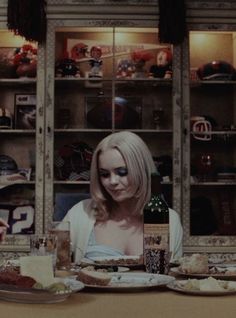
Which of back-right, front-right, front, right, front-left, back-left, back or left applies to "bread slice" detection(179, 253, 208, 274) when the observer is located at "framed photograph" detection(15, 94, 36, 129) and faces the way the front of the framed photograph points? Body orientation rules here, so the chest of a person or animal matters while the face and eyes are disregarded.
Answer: front

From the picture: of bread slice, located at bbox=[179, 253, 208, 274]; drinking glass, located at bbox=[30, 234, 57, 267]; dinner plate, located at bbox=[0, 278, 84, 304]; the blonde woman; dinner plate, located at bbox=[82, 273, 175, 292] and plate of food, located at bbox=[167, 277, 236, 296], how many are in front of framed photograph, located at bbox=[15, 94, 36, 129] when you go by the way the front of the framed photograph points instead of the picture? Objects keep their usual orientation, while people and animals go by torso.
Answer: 6

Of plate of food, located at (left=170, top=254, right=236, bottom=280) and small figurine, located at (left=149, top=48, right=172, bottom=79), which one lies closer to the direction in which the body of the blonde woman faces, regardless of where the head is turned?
the plate of food

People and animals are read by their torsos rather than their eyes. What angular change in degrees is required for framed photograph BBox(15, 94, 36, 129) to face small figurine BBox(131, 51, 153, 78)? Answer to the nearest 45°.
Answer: approximately 90° to its left

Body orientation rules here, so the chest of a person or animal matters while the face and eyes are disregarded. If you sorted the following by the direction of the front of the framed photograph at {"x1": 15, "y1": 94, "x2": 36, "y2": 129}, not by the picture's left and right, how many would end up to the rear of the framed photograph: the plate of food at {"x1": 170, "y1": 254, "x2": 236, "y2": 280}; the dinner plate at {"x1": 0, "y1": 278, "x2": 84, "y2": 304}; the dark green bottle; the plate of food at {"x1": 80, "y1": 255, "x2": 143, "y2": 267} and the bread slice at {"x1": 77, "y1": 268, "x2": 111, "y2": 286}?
0

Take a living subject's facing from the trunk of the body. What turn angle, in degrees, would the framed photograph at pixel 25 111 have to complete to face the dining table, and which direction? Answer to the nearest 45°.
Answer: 0° — it already faces it

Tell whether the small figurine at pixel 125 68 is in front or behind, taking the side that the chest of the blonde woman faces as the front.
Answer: behind

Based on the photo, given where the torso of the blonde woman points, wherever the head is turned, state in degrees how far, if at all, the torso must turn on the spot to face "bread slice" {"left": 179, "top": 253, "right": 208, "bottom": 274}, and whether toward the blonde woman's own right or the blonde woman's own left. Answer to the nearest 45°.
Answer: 0° — they already face it

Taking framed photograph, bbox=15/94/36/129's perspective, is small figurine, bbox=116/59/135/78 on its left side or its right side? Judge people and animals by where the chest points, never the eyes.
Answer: on its left

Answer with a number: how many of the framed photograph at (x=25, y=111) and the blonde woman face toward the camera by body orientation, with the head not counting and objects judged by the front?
2

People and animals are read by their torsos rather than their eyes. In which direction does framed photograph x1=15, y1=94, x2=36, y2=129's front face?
toward the camera

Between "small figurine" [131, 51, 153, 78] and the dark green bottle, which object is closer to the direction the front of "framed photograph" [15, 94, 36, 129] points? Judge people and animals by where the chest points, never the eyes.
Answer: the dark green bottle

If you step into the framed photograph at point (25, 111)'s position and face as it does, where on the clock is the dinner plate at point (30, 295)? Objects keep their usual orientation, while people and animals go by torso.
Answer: The dinner plate is roughly at 12 o'clock from the framed photograph.

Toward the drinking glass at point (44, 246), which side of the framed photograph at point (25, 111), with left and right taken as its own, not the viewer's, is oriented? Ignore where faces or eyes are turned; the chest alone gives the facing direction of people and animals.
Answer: front

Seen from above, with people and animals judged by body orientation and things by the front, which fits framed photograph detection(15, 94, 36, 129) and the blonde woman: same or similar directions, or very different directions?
same or similar directions

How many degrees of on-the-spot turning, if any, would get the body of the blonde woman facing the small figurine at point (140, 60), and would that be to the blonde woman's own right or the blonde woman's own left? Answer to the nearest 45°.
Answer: approximately 180°
